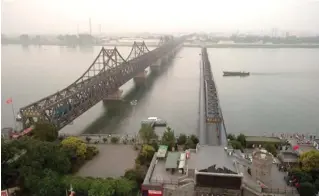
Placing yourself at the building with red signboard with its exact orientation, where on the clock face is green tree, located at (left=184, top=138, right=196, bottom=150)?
The green tree is roughly at 6 o'clock from the building with red signboard.

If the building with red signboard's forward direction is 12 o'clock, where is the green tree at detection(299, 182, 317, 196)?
The green tree is roughly at 9 o'clock from the building with red signboard.

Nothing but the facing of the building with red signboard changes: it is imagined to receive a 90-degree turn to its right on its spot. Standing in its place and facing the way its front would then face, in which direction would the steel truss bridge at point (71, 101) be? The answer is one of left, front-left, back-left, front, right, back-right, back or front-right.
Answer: front-right

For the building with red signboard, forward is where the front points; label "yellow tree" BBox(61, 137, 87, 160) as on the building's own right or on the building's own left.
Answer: on the building's own right

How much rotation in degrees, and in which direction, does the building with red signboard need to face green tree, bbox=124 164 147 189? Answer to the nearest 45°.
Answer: approximately 135° to its right

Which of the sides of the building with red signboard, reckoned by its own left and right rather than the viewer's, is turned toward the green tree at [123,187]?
right

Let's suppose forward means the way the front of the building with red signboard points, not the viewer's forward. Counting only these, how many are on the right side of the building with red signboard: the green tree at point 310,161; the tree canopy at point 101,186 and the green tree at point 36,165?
2

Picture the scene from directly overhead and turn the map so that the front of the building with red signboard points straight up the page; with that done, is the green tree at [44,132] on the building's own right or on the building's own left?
on the building's own right

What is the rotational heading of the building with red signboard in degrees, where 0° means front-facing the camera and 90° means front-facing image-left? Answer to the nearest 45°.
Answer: approximately 0°
